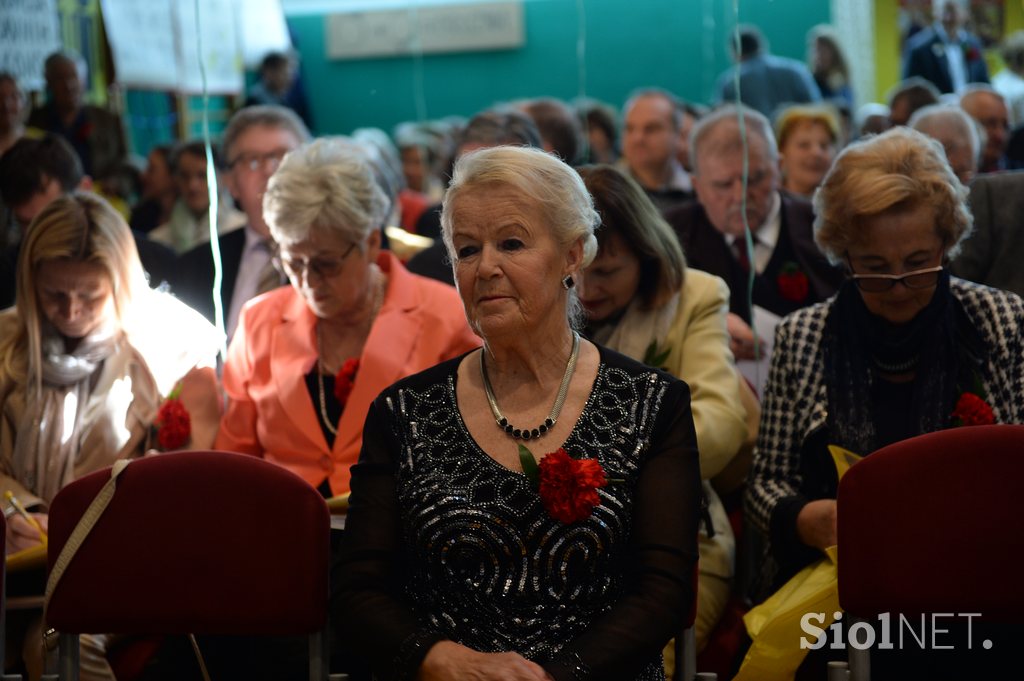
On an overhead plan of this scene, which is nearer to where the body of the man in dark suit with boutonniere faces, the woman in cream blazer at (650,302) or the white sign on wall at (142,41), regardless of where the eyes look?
the woman in cream blazer

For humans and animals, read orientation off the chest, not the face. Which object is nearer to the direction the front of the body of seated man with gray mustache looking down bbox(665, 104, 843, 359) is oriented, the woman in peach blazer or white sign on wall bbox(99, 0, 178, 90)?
the woman in peach blazer

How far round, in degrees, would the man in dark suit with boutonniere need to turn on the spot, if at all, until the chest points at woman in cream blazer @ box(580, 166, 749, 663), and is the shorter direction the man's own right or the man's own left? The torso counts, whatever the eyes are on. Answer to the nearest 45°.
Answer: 0° — they already face them

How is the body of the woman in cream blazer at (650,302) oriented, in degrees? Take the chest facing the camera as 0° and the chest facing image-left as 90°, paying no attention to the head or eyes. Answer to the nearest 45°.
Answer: approximately 45°

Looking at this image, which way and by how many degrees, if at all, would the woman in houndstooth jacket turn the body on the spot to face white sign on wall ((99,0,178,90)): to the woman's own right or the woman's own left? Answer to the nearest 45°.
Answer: approximately 135° to the woman's own right

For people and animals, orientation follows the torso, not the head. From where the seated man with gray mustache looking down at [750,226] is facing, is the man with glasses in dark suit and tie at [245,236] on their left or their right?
on their right
